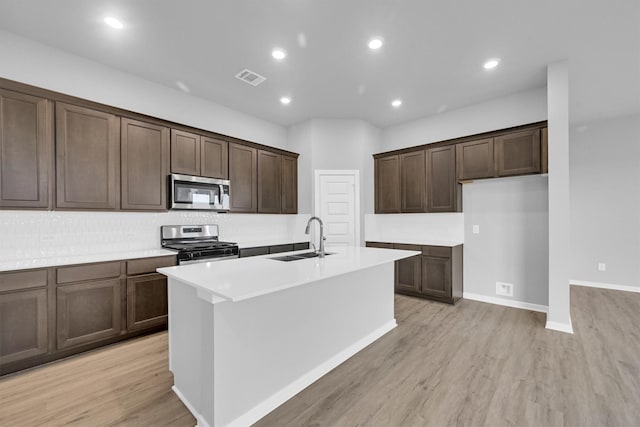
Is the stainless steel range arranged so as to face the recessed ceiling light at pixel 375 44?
yes

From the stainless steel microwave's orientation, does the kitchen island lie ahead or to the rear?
ahead

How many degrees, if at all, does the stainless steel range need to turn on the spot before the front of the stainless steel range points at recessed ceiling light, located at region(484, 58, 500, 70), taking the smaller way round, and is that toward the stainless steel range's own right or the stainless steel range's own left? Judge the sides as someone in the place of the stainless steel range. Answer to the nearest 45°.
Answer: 0° — it already faces it

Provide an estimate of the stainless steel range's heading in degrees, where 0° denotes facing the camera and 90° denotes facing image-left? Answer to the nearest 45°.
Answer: approximately 315°

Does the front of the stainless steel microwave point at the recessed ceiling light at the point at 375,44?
yes

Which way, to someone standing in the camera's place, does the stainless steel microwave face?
facing the viewer and to the right of the viewer

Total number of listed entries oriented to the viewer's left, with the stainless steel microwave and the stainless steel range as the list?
0

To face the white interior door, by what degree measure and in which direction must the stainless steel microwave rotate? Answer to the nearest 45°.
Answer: approximately 45° to its left

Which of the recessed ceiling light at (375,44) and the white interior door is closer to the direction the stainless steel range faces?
the recessed ceiling light

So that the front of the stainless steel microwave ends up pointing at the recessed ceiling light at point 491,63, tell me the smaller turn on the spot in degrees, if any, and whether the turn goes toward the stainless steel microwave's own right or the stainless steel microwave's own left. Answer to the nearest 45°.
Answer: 0° — it already faces it
